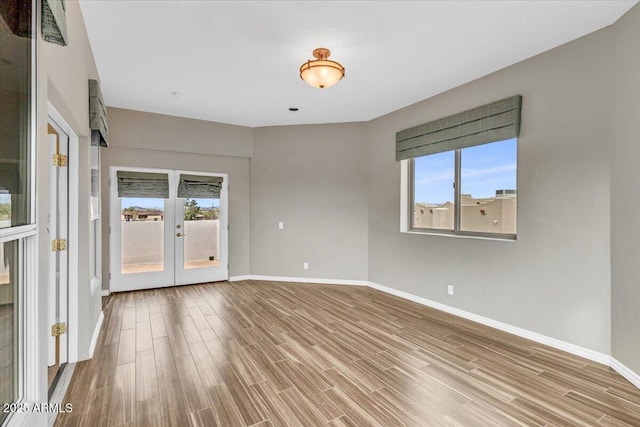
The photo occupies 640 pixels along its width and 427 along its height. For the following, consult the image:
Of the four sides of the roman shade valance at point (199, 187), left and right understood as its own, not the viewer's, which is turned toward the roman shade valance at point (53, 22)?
front

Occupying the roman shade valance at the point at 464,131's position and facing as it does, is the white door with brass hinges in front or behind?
in front

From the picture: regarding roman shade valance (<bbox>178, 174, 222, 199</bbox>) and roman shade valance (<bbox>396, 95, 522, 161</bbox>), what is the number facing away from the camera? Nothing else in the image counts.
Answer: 0

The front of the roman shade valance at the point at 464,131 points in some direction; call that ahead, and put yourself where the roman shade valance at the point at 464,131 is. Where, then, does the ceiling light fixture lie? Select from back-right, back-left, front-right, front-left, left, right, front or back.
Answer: front

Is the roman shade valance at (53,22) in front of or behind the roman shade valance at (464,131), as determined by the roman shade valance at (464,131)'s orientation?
in front

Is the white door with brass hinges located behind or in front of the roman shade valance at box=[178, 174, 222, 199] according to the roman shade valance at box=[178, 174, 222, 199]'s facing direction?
in front

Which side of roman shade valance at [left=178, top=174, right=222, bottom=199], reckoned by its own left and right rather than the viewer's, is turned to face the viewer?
front

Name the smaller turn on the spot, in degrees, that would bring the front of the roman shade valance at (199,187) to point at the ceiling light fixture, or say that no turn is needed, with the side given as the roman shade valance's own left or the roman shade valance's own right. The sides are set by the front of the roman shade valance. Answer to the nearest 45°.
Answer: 0° — it already faces it

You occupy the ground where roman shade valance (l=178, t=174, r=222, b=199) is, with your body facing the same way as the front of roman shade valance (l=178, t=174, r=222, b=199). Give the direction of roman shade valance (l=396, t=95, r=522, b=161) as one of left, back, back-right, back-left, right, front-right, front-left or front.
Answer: front-left

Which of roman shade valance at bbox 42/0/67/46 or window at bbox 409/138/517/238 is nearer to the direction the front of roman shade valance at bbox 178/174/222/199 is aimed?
the roman shade valance

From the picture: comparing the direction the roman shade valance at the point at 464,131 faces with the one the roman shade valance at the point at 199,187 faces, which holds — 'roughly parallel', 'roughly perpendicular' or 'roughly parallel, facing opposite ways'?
roughly perpendicular
